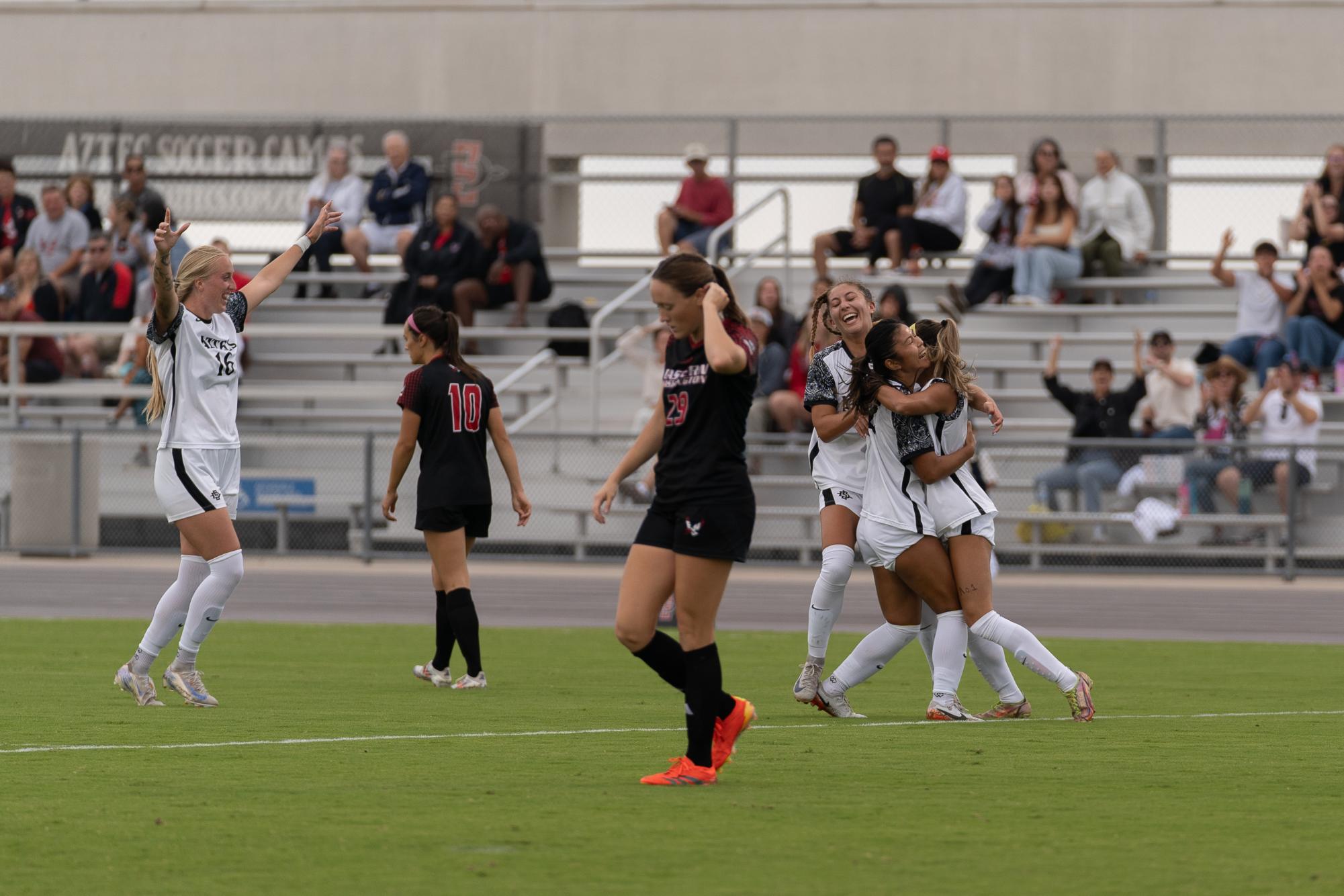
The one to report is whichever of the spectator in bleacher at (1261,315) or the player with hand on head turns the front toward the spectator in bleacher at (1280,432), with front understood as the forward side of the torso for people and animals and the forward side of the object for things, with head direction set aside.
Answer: the spectator in bleacher at (1261,315)

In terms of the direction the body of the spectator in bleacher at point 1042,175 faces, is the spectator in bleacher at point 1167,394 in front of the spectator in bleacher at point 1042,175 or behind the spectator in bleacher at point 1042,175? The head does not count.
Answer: in front

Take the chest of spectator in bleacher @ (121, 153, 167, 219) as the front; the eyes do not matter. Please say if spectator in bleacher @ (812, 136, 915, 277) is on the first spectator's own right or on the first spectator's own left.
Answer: on the first spectator's own left

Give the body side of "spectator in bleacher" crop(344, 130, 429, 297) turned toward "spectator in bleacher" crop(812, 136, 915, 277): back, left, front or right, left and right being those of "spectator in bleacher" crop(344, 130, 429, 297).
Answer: left

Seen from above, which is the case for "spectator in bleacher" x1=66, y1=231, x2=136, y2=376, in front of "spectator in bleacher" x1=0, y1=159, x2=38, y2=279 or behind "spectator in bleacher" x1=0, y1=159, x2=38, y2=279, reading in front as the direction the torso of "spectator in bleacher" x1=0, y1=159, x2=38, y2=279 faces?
in front

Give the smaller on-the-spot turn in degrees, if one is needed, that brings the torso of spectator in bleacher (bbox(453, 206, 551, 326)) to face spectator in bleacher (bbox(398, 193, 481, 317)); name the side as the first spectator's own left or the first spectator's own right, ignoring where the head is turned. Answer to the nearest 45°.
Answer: approximately 45° to the first spectator's own right

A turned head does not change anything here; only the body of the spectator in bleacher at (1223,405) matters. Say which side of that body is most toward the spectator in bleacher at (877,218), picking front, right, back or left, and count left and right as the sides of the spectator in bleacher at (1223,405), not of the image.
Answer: right
